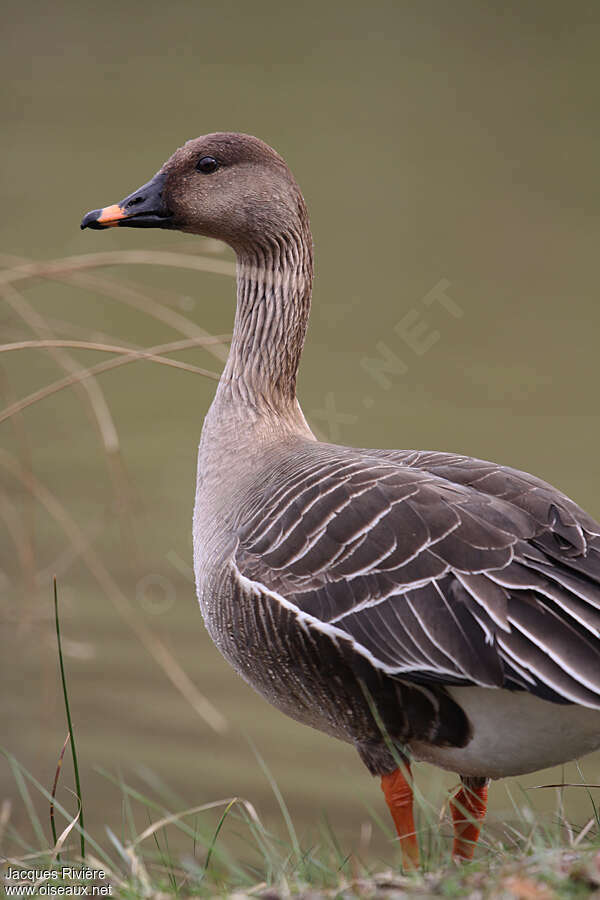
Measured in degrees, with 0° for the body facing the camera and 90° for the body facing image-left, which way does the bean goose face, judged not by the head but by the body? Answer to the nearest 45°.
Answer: approximately 90°
